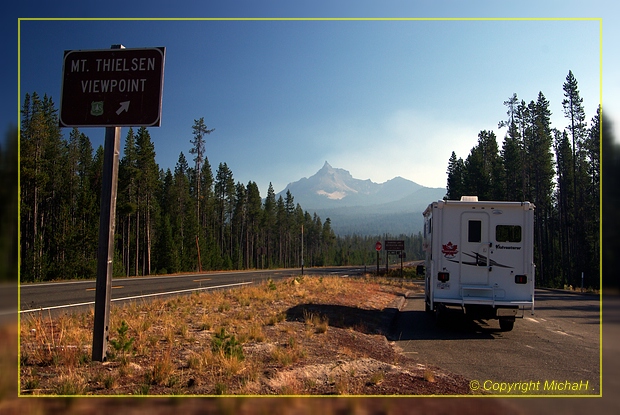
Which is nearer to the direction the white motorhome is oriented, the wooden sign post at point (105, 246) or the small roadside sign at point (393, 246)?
the small roadside sign

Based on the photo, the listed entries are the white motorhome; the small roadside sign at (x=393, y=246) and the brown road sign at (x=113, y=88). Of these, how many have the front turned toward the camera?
2

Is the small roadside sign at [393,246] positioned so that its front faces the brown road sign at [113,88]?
yes

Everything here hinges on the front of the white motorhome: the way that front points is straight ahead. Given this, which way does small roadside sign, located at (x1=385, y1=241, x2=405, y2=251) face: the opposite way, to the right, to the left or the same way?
the opposite way

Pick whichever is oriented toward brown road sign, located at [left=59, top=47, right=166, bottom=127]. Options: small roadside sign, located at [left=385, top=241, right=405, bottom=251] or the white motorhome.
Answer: the small roadside sign

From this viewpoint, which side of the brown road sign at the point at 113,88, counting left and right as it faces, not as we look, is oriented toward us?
front

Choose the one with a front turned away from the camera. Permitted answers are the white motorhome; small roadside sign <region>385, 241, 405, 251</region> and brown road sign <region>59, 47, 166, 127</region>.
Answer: the white motorhome

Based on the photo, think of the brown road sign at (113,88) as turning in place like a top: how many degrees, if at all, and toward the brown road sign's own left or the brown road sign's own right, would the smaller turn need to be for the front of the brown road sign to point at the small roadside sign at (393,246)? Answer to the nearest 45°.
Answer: approximately 135° to the brown road sign's own left

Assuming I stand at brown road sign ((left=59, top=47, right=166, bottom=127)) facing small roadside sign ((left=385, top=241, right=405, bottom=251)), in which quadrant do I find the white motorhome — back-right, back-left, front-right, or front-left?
front-right

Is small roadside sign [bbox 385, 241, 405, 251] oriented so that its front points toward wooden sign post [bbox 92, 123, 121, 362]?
yes

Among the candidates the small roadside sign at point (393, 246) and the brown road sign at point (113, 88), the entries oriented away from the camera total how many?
0

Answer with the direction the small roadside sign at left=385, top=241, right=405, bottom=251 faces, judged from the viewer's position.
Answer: facing the viewer

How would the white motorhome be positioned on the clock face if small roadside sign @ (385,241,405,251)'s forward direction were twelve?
The white motorhome is roughly at 12 o'clock from the small roadside sign.

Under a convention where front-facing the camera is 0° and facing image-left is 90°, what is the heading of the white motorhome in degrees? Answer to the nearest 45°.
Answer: approximately 180°

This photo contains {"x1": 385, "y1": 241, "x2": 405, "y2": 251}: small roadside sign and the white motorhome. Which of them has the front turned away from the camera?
the white motorhome

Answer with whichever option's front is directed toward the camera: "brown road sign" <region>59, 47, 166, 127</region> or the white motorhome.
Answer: the brown road sign
